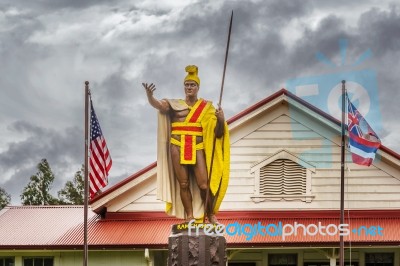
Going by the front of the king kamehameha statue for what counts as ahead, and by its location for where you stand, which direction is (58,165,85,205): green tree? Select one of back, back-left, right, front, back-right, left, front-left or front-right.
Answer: back

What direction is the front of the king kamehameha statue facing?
toward the camera

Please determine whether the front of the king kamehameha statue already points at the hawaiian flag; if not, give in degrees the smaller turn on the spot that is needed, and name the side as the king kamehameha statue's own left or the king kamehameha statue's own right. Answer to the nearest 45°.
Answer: approximately 135° to the king kamehameha statue's own left

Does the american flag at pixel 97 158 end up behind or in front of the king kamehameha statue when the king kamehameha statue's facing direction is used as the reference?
behind

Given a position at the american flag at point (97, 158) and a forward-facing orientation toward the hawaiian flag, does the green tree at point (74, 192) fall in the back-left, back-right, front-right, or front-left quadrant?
back-left

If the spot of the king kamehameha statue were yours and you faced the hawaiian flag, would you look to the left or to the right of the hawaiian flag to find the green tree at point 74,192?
left
